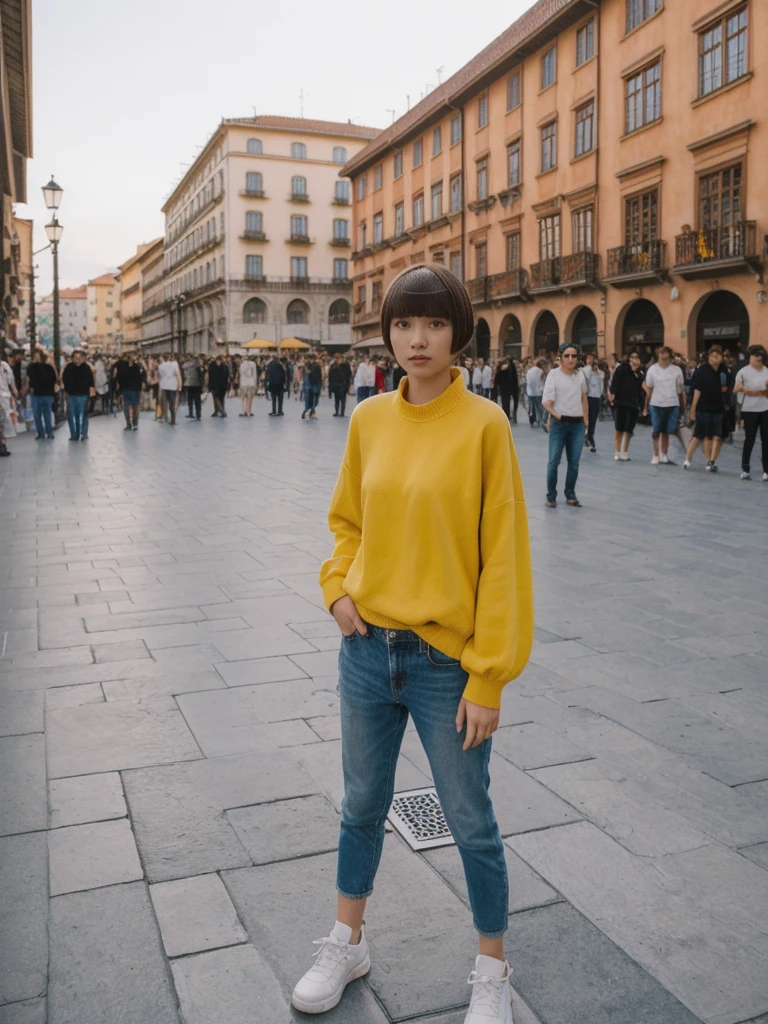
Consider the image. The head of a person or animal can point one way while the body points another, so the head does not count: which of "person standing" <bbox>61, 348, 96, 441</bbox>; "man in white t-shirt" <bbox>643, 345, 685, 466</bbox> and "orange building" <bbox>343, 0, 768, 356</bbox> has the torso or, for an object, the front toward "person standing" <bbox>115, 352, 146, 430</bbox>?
the orange building

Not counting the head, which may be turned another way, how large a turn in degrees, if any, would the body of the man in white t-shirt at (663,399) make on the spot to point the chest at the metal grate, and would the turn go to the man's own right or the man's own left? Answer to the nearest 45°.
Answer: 0° — they already face it

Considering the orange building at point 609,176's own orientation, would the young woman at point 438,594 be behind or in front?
in front

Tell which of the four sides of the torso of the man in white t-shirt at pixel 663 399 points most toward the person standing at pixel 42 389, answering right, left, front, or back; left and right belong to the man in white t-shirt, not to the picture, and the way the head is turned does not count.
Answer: right

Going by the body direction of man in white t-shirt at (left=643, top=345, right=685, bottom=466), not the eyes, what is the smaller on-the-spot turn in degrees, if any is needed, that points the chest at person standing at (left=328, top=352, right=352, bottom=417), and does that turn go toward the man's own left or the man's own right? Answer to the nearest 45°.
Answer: approximately 135° to the man's own right

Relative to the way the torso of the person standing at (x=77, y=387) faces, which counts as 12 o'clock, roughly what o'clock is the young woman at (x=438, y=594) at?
The young woman is roughly at 12 o'clock from the person standing.

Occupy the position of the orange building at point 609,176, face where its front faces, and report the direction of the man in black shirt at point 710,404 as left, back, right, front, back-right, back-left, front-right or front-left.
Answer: front-left

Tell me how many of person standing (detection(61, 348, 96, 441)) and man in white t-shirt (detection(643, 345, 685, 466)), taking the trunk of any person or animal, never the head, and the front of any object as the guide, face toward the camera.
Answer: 2

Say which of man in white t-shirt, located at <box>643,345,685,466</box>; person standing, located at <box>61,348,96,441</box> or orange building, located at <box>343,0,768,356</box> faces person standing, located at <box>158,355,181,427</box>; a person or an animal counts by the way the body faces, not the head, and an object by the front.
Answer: the orange building

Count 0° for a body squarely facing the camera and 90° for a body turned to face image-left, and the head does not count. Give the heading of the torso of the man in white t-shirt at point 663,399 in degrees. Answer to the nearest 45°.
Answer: approximately 0°

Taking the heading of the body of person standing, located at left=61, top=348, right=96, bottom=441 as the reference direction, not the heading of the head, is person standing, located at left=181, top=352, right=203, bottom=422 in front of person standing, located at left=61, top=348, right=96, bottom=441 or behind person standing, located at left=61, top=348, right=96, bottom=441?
behind

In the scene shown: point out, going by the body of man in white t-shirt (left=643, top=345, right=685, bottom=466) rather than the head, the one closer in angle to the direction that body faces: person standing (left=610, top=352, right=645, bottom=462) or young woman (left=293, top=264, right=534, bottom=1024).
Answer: the young woman
